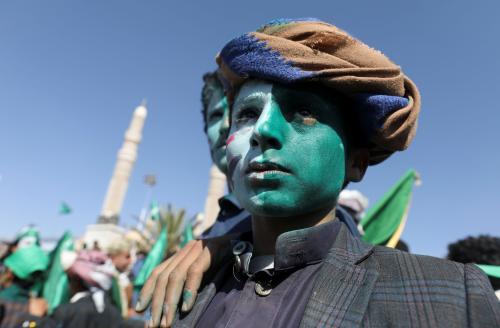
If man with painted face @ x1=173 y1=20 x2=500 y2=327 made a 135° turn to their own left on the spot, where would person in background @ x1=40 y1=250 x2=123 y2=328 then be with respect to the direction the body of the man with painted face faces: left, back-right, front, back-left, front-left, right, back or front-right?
back-left

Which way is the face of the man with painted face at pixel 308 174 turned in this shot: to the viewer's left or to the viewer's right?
to the viewer's left

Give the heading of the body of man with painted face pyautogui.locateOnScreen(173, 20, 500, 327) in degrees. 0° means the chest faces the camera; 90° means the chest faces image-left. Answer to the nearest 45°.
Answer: approximately 45°

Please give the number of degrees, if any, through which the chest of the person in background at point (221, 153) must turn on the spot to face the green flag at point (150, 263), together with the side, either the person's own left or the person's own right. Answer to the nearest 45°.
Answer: approximately 180°

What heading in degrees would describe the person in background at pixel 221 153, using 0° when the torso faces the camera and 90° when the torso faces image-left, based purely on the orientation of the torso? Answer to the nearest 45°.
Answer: approximately 0°

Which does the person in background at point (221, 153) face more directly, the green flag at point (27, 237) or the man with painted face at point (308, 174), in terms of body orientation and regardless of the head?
the man with painted face

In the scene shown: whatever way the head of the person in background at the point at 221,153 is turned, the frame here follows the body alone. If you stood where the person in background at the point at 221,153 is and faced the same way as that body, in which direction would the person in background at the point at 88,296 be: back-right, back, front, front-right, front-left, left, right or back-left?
back-right
